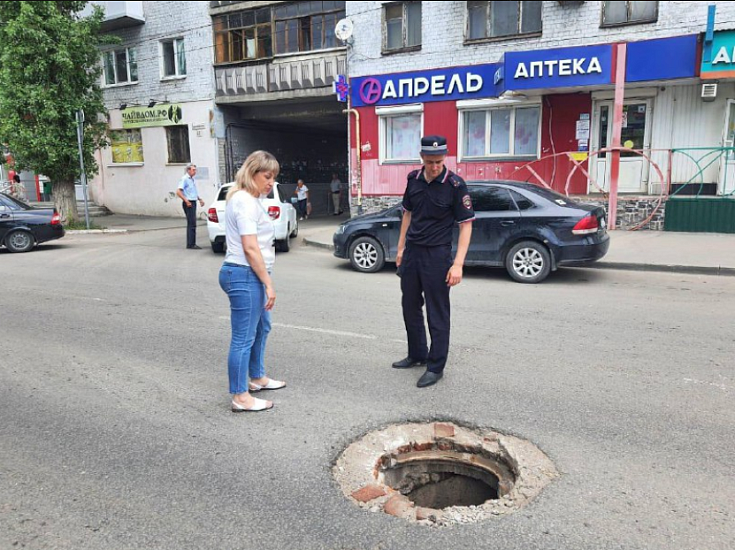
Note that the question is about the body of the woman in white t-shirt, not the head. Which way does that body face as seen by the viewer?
to the viewer's right

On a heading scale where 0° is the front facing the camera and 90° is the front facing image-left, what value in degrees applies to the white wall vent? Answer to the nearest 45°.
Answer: approximately 0°

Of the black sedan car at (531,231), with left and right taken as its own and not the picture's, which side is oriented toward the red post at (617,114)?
right

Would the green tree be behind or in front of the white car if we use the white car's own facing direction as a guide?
in front

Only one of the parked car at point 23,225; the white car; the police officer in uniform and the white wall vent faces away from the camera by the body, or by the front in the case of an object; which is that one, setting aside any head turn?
the white car

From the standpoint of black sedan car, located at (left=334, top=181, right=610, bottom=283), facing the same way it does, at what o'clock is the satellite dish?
The satellite dish is roughly at 2 o'clock from the black sedan car.

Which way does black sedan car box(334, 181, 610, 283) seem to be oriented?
to the viewer's left

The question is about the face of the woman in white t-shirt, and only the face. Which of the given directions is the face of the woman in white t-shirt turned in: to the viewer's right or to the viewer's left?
to the viewer's right

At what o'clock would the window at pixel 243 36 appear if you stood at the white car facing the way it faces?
The window is roughly at 12 o'clock from the white car.

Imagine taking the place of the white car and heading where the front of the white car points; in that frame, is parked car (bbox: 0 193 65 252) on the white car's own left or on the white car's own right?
on the white car's own left

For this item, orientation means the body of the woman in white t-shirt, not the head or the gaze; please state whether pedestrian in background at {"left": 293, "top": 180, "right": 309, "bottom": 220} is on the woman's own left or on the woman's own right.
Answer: on the woman's own left

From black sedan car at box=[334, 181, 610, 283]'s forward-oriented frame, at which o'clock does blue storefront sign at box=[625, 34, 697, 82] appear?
The blue storefront sign is roughly at 4 o'clock from the black sedan car.

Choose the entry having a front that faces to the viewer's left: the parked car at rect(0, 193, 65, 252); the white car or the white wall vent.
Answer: the parked car

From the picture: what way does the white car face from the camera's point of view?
away from the camera

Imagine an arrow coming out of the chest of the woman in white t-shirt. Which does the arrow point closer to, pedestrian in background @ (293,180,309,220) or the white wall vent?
the white wall vent
